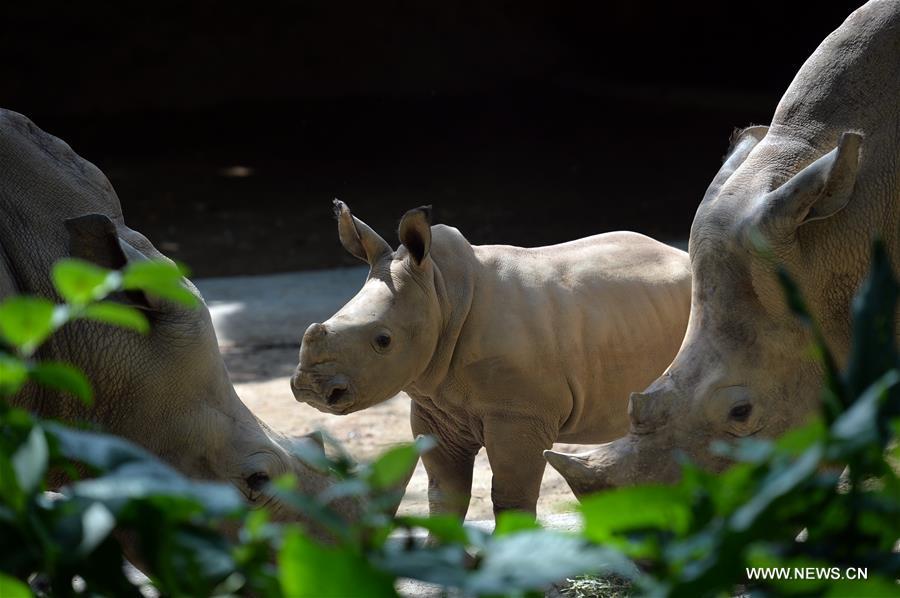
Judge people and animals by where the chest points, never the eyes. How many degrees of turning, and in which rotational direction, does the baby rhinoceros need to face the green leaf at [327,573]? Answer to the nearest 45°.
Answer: approximately 45° to its left

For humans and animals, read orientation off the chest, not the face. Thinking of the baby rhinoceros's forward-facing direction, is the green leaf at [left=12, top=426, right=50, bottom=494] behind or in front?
in front

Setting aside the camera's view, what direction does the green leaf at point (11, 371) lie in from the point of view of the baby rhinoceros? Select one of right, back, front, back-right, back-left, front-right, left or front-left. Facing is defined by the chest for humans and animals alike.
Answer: front-left

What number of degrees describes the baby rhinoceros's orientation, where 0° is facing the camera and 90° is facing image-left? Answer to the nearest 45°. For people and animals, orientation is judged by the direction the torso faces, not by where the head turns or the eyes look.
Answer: approximately 45°

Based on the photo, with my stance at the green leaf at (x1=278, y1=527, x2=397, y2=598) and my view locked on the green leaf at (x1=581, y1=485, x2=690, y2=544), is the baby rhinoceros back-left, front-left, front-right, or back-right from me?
front-left

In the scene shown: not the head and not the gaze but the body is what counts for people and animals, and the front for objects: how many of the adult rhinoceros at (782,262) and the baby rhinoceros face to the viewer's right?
0

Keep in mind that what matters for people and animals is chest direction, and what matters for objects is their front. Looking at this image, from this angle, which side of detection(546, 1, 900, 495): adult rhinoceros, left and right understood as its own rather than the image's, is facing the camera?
left

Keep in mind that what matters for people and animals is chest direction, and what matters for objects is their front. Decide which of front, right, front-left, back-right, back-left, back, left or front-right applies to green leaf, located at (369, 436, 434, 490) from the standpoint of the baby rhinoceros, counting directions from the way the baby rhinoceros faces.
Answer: front-left

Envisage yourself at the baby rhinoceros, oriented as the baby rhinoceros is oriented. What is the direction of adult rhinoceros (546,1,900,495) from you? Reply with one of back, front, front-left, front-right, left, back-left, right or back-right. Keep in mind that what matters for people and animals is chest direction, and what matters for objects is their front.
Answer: left
